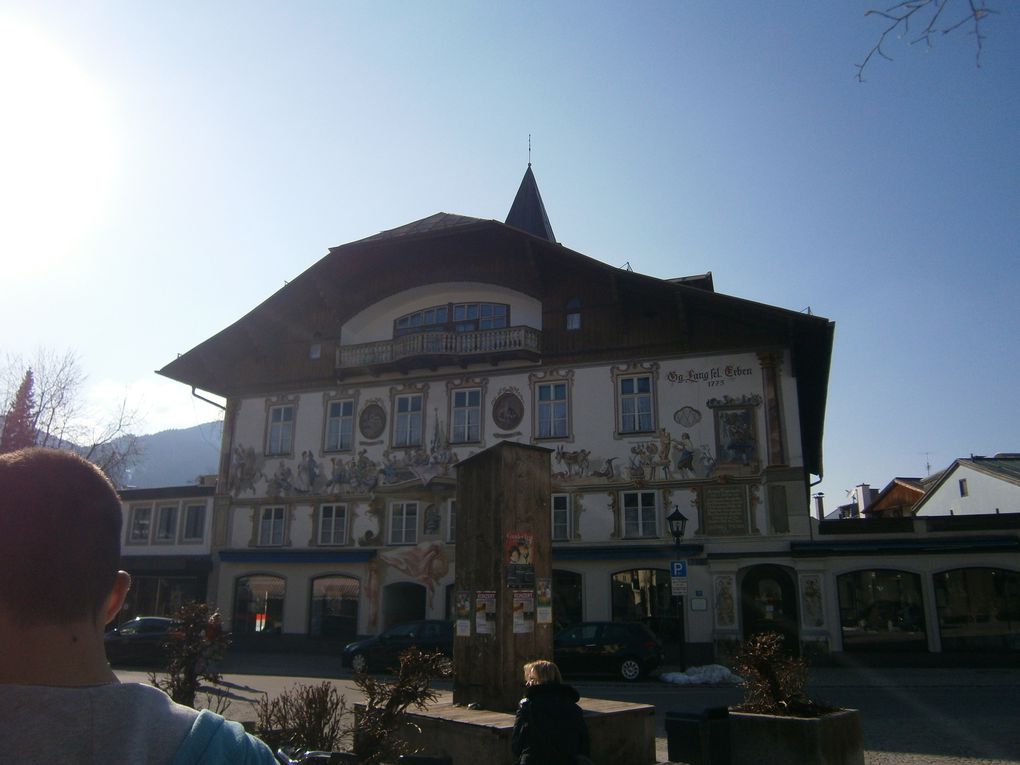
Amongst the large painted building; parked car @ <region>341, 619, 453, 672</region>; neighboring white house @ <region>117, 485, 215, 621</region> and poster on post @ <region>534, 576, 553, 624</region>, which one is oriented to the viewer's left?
the parked car

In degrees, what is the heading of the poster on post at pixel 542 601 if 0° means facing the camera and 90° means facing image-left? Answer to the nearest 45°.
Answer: approximately 0°

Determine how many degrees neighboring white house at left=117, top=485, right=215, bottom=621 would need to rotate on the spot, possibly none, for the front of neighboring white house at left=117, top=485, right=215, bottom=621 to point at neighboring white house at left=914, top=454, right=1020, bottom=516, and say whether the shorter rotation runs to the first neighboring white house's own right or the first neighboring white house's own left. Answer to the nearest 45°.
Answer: approximately 90° to the first neighboring white house's own left

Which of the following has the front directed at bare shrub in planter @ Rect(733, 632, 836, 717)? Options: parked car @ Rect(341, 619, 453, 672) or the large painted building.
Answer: the large painted building

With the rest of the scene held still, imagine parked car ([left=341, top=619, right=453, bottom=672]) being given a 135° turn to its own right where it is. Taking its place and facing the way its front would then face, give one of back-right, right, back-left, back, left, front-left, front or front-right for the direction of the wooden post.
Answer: back-right

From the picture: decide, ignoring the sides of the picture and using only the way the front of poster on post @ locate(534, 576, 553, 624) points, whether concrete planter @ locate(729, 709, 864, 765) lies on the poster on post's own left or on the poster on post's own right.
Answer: on the poster on post's own left

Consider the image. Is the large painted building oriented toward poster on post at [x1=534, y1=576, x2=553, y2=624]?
yes

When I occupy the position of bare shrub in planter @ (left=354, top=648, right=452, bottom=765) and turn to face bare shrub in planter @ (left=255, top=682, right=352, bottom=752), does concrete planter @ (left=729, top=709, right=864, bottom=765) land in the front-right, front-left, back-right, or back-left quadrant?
back-right

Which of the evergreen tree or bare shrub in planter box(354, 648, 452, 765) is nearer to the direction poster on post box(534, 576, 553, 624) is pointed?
the bare shrub in planter

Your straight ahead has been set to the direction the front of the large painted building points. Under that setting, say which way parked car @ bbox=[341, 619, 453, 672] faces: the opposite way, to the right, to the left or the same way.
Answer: to the right

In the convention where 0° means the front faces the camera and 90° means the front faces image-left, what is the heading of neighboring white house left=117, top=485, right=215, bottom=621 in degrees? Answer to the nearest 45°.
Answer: approximately 0°

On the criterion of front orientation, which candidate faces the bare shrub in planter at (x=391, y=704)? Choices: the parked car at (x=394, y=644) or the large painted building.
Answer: the large painted building

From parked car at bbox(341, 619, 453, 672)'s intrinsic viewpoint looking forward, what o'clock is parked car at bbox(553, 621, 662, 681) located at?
parked car at bbox(553, 621, 662, 681) is roughly at 7 o'clock from parked car at bbox(341, 619, 453, 672).

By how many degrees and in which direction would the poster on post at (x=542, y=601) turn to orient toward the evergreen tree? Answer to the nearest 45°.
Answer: approximately 135° to its right
